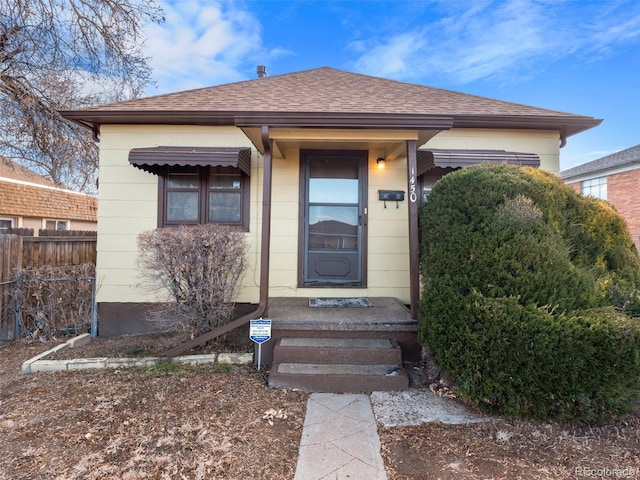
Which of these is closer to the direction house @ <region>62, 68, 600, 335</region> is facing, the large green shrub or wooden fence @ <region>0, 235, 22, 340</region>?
the large green shrub

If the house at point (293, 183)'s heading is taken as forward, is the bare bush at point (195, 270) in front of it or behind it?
in front

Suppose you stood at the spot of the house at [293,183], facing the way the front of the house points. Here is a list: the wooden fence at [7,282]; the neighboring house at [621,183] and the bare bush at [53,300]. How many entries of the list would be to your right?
2

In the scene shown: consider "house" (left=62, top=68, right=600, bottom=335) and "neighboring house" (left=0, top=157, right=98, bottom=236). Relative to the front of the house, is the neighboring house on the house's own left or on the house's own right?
on the house's own right

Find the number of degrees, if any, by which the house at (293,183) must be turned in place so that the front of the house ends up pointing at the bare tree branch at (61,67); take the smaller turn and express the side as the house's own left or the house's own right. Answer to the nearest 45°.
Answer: approximately 90° to the house's own right

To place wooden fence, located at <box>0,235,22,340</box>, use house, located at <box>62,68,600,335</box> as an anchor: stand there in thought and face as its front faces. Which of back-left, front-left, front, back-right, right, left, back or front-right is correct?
right

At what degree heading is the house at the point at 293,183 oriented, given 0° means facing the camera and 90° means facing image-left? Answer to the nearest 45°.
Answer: approximately 0°

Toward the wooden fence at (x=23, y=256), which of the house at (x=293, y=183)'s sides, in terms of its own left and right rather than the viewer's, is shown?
right

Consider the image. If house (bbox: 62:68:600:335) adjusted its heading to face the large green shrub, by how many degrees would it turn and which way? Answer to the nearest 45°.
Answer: approximately 45° to its left
